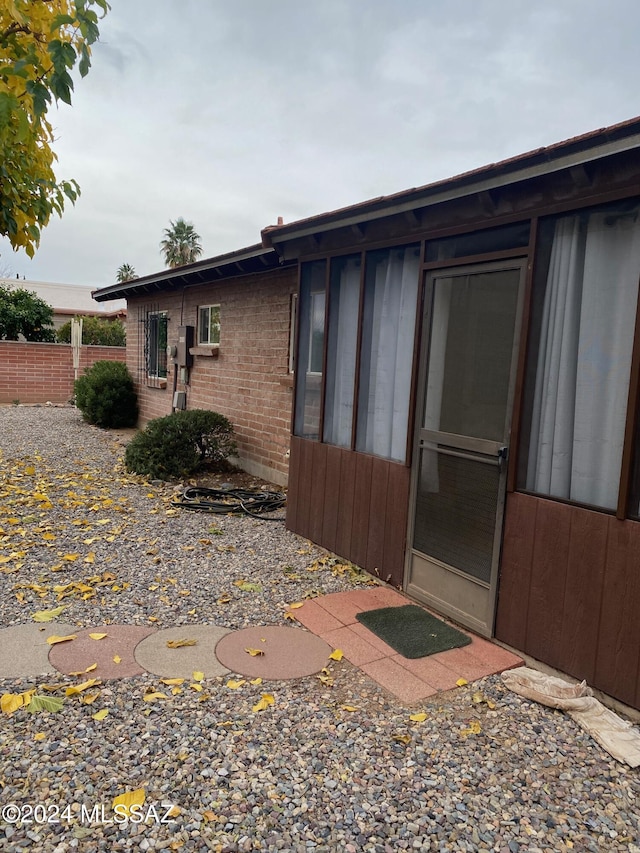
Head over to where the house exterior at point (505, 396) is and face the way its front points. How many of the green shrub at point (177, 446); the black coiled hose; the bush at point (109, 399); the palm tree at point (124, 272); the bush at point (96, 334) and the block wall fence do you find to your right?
6

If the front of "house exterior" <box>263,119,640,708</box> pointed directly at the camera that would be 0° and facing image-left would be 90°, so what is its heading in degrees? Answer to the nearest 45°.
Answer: approximately 45°

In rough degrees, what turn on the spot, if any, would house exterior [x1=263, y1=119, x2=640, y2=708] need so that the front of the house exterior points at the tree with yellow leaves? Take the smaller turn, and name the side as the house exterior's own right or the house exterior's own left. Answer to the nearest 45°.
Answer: approximately 45° to the house exterior's own right

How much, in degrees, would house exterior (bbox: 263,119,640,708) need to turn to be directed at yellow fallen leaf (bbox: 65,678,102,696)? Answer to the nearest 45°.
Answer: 0° — it already faces it

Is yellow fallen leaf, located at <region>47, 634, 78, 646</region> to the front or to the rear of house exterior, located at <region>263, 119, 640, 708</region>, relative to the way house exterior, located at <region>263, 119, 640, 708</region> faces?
to the front

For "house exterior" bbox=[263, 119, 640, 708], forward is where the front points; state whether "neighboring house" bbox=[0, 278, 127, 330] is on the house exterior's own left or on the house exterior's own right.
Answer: on the house exterior's own right

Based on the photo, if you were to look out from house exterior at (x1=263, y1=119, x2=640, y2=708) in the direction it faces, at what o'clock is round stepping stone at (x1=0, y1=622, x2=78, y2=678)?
The round stepping stone is roughly at 1 o'clock from the house exterior.

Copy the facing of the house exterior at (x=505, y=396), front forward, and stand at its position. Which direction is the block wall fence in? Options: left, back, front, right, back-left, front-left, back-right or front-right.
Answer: right

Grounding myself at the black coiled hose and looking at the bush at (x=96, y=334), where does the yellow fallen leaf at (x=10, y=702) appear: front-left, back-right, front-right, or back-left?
back-left

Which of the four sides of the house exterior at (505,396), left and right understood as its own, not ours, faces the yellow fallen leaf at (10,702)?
front

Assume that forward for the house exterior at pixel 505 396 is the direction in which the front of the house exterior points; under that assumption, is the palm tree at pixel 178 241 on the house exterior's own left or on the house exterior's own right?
on the house exterior's own right
